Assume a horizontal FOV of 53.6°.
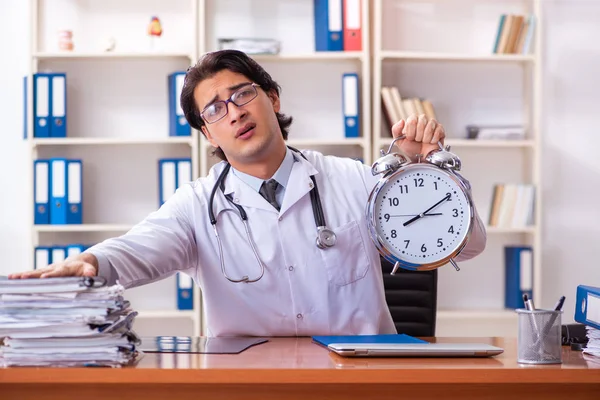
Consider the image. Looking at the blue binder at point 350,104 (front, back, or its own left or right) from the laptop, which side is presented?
front

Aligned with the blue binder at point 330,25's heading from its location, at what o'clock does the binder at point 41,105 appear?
The binder is roughly at 3 o'clock from the blue binder.

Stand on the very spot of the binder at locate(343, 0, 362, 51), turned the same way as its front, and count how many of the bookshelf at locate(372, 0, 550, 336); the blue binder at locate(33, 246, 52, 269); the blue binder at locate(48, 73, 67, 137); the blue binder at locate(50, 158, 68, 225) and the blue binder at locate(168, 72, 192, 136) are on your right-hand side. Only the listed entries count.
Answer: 4

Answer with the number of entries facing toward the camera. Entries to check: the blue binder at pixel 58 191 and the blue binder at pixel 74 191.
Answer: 2

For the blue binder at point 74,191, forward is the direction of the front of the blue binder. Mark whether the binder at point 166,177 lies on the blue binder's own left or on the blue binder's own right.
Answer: on the blue binder's own left

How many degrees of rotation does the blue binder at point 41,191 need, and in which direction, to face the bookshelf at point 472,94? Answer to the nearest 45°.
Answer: approximately 90° to its left

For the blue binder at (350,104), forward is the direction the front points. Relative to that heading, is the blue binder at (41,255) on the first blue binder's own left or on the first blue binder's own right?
on the first blue binder's own right

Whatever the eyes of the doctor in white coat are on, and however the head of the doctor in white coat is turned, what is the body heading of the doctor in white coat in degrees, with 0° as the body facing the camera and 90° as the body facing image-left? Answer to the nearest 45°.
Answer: approximately 0°

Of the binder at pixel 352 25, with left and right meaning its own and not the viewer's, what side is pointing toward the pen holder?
front

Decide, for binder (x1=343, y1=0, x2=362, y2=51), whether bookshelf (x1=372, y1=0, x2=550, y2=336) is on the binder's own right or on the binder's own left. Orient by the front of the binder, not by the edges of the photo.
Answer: on the binder's own left

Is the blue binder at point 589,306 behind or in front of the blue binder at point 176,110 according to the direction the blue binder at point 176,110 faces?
in front

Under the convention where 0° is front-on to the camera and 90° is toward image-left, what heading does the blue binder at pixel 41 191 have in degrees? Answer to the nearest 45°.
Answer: approximately 0°
